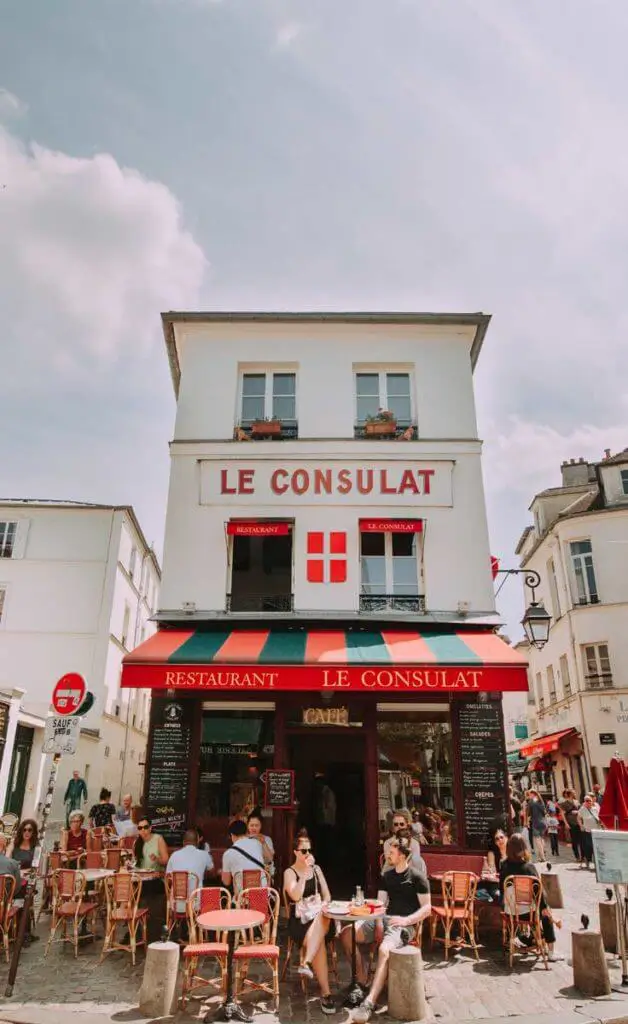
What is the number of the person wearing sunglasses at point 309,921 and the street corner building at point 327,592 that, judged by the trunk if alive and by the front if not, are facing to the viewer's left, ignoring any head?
0

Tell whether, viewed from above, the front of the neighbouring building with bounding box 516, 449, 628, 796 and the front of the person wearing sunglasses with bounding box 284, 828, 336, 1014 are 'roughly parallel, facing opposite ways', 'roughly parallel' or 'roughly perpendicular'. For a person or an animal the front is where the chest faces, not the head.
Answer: roughly perpendicular

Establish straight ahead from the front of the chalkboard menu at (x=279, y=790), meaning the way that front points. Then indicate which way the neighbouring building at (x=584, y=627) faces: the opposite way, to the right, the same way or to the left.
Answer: to the right

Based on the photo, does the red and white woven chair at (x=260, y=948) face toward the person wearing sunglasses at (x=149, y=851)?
no

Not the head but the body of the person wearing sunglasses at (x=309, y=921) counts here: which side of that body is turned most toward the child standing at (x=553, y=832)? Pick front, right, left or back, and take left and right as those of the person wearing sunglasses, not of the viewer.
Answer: back

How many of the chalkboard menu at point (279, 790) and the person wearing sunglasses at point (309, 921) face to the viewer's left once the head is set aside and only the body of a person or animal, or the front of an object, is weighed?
0

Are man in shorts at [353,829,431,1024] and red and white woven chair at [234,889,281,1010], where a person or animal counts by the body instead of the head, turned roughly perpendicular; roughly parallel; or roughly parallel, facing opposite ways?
roughly parallel

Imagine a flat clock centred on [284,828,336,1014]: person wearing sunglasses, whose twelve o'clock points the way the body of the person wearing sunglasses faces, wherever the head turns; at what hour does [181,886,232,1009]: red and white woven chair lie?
The red and white woven chair is roughly at 4 o'clock from the person wearing sunglasses.

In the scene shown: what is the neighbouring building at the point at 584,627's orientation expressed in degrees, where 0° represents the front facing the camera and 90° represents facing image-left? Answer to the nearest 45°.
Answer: approximately 45°

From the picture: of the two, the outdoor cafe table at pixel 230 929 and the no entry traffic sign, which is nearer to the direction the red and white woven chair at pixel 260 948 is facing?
the outdoor cafe table

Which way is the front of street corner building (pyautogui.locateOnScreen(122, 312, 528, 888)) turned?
toward the camera

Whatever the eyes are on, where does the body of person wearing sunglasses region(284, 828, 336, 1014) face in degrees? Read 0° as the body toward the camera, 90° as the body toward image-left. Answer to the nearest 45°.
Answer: approximately 315°

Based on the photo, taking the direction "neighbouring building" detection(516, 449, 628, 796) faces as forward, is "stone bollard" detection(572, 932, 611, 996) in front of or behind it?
in front

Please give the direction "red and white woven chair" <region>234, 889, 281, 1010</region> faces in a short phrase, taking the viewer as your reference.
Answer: facing the viewer and to the left of the viewer

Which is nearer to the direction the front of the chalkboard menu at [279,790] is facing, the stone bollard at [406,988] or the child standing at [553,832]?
the stone bollard

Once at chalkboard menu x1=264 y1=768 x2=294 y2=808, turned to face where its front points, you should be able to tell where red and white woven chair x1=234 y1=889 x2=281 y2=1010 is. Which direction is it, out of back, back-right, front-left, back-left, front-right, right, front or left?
front
